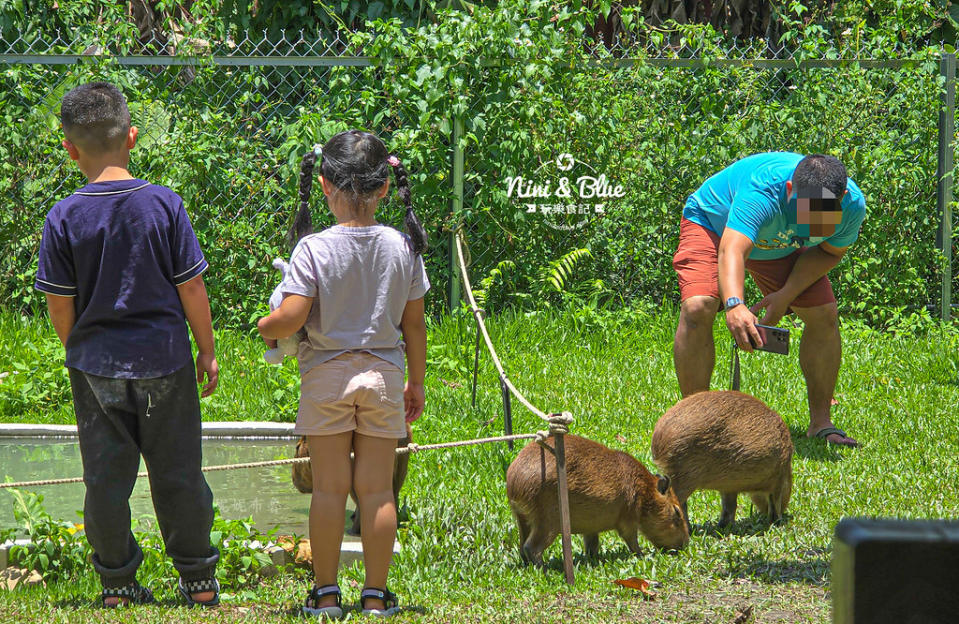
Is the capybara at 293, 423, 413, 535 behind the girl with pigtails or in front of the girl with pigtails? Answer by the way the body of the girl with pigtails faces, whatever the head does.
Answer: in front

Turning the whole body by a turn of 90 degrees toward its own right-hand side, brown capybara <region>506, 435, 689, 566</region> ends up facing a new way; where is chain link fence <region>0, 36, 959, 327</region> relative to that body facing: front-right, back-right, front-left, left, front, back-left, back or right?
back

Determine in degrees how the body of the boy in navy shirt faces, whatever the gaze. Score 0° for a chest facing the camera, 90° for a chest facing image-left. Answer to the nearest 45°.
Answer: approximately 180°

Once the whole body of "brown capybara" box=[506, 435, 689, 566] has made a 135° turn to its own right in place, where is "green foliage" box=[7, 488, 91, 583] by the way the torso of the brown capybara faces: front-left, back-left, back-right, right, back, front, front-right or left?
front-right

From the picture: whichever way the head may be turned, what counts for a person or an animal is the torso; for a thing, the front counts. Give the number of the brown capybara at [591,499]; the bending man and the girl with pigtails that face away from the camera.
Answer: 1

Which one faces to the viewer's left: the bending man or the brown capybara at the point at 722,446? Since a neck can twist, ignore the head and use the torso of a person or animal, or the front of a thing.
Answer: the brown capybara

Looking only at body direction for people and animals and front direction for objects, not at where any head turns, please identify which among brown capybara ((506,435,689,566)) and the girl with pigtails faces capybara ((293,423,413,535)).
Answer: the girl with pigtails

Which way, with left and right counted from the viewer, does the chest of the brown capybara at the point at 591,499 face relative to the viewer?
facing to the right of the viewer

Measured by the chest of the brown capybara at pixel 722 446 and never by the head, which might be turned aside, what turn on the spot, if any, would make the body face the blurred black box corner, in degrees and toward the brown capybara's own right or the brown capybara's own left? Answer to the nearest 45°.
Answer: approximately 90° to the brown capybara's own left

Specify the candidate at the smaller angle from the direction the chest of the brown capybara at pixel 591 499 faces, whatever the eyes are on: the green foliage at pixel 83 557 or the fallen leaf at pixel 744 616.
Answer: the fallen leaf

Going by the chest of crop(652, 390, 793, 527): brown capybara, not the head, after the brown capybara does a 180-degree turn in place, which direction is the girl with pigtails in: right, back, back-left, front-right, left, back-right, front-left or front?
back-right

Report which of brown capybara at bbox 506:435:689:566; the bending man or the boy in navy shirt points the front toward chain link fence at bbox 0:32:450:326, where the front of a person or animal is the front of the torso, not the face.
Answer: the boy in navy shirt

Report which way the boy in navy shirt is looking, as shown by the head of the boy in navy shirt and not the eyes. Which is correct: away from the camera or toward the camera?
away from the camera

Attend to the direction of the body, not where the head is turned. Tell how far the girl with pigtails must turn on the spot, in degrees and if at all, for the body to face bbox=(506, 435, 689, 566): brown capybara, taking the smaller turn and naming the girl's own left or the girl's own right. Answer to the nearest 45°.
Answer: approximately 45° to the girl's own right

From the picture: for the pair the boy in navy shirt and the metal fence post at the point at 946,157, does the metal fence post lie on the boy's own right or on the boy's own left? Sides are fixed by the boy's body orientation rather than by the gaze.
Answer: on the boy's own right

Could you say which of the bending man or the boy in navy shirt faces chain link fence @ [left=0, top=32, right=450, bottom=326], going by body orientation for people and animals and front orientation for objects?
the boy in navy shirt

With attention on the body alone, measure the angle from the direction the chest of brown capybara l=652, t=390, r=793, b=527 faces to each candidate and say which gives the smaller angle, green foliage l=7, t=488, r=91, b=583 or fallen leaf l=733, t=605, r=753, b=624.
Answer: the green foliage

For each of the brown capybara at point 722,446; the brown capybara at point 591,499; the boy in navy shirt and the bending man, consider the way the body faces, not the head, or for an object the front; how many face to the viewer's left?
1

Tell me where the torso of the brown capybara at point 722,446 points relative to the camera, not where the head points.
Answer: to the viewer's left

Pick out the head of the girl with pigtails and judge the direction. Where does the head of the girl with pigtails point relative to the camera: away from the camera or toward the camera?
away from the camera
